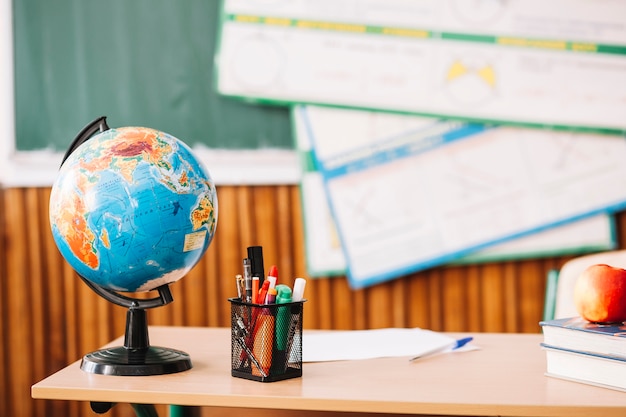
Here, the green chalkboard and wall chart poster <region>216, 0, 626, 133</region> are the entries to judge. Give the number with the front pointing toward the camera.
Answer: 2

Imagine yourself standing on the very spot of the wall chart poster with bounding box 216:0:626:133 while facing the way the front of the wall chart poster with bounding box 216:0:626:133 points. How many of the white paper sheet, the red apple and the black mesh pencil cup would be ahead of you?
3

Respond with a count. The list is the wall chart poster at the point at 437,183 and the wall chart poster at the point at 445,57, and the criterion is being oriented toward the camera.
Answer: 2

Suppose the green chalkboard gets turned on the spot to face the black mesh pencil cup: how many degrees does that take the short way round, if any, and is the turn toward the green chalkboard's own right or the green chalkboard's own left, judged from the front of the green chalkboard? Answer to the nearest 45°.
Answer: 0° — it already faces it

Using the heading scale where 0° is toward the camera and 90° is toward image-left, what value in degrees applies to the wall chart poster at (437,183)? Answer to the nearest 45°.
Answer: approximately 0°

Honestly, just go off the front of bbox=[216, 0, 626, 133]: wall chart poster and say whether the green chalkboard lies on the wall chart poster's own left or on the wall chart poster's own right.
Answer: on the wall chart poster's own right
